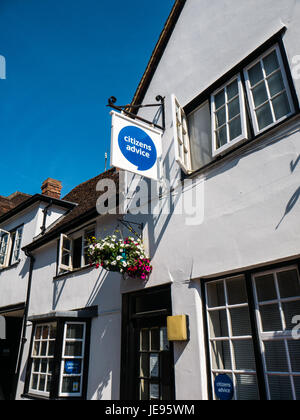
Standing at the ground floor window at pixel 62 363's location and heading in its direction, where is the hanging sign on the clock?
The hanging sign is roughly at 10 o'clock from the ground floor window.

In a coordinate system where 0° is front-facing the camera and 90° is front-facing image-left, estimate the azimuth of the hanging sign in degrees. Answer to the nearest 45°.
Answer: approximately 315°

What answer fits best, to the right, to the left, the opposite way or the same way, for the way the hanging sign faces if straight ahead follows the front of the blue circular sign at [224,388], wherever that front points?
to the left

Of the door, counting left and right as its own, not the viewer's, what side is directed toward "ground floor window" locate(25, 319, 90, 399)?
right

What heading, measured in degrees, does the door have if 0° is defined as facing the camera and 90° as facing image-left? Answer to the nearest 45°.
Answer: approximately 45°
